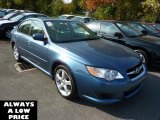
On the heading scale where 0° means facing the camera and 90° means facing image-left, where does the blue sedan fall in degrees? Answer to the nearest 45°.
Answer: approximately 315°
